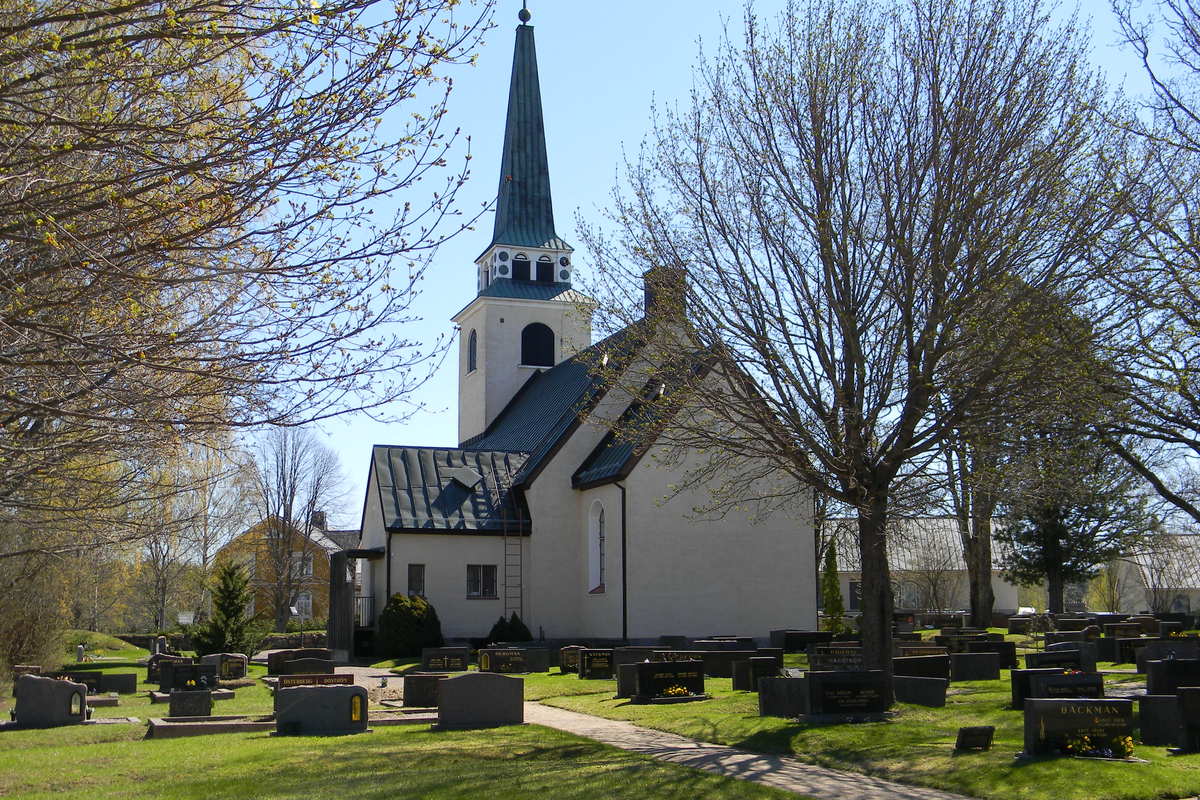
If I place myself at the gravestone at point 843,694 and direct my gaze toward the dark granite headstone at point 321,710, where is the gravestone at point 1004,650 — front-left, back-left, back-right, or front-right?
back-right

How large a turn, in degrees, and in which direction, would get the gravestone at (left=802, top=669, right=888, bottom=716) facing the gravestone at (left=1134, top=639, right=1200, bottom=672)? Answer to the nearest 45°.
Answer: approximately 135° to its left

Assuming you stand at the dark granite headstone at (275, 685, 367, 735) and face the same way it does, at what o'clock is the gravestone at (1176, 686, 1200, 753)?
The gravestone is roughly at 10 o'clock from the dark granite headstone.

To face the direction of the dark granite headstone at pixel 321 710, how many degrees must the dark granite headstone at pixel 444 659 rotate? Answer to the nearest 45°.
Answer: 0° — it already faces it

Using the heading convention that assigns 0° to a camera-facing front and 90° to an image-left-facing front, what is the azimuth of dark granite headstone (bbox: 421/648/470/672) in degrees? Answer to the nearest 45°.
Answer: approximately 0°

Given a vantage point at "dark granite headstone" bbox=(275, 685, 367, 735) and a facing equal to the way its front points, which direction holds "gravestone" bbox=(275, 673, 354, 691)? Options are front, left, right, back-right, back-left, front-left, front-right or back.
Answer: back

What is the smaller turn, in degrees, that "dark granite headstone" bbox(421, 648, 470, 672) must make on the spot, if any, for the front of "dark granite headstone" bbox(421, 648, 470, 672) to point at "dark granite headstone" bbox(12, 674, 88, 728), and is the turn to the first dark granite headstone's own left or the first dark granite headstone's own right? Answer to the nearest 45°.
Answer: approximately 45° to the first dark granite headstone's own right

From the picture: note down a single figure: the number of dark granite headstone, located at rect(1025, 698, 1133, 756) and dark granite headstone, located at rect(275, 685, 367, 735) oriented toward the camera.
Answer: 2

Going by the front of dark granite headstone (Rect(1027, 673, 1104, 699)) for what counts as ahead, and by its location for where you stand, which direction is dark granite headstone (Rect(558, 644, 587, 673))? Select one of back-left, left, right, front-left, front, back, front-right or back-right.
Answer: back-right
